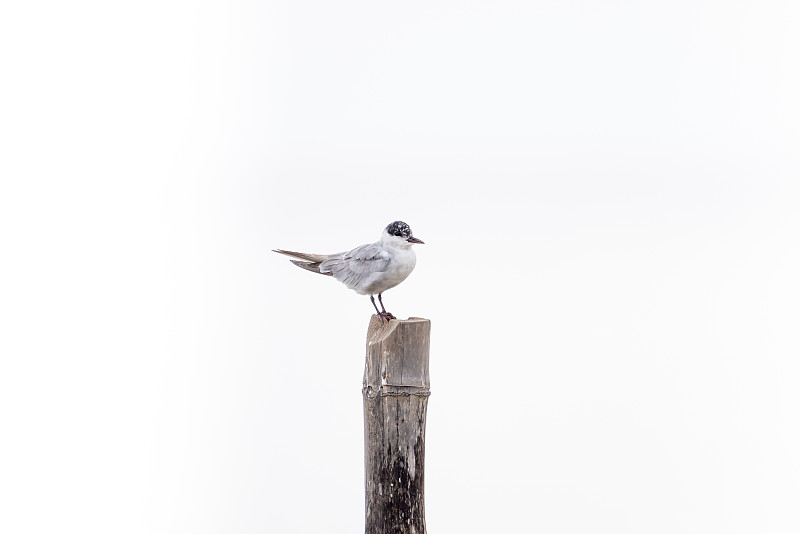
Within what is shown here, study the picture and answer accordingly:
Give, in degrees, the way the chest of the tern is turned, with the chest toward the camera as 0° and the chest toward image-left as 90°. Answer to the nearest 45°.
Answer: approximately 270°
